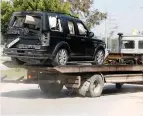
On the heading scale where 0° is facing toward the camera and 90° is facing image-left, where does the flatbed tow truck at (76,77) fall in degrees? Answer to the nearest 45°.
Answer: approximately 225°

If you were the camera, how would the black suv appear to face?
facing away from the viewer and to the right of the viewer
